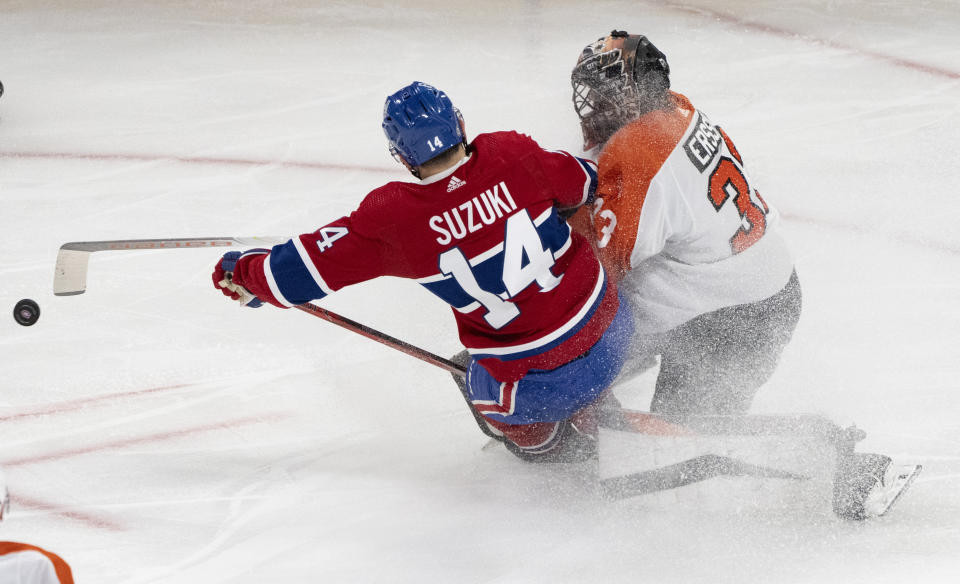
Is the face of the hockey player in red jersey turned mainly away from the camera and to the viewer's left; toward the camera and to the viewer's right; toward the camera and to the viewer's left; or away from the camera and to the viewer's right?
away from the camera and to the viewer's left

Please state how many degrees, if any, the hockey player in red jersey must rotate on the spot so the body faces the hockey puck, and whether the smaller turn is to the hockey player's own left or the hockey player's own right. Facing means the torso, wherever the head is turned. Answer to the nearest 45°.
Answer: approximately 90° to the hockey player's own left

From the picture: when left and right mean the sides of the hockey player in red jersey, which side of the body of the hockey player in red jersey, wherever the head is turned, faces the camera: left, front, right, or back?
back
